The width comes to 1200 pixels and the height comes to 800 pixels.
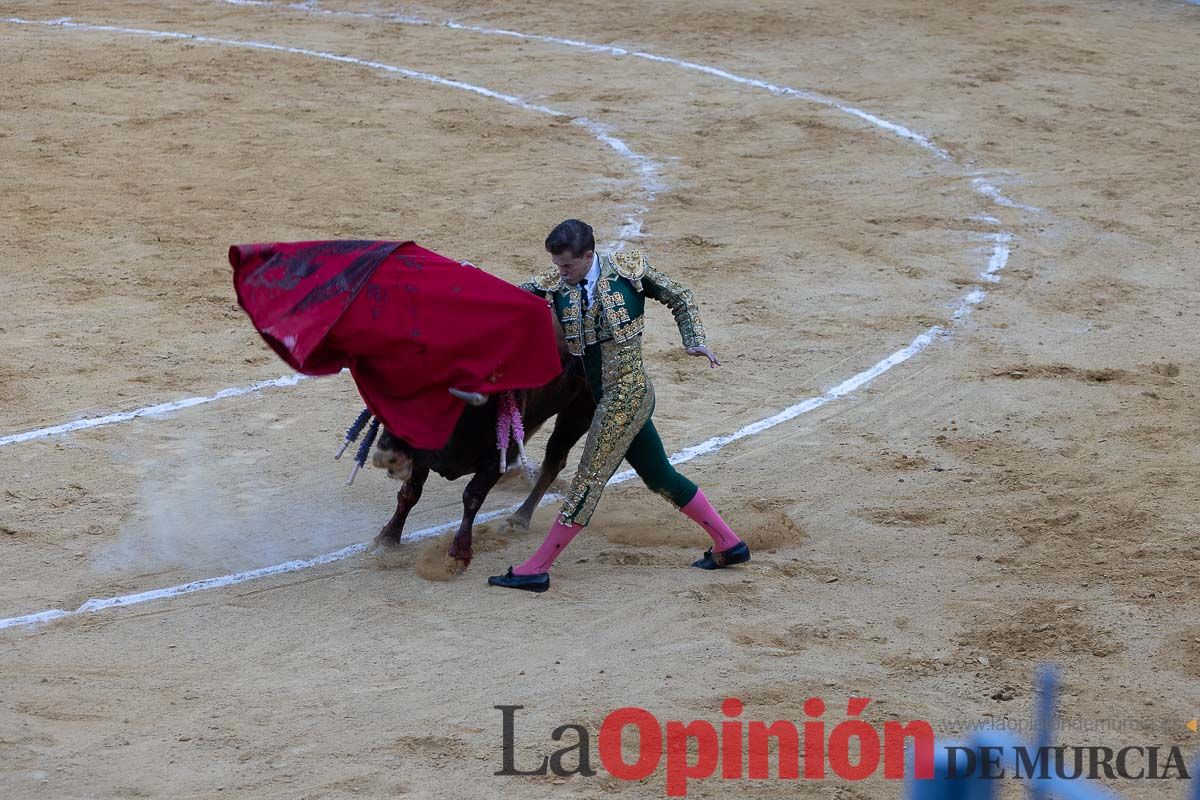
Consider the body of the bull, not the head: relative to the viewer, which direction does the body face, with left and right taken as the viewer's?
facing the viewer and to the left of the viewer
